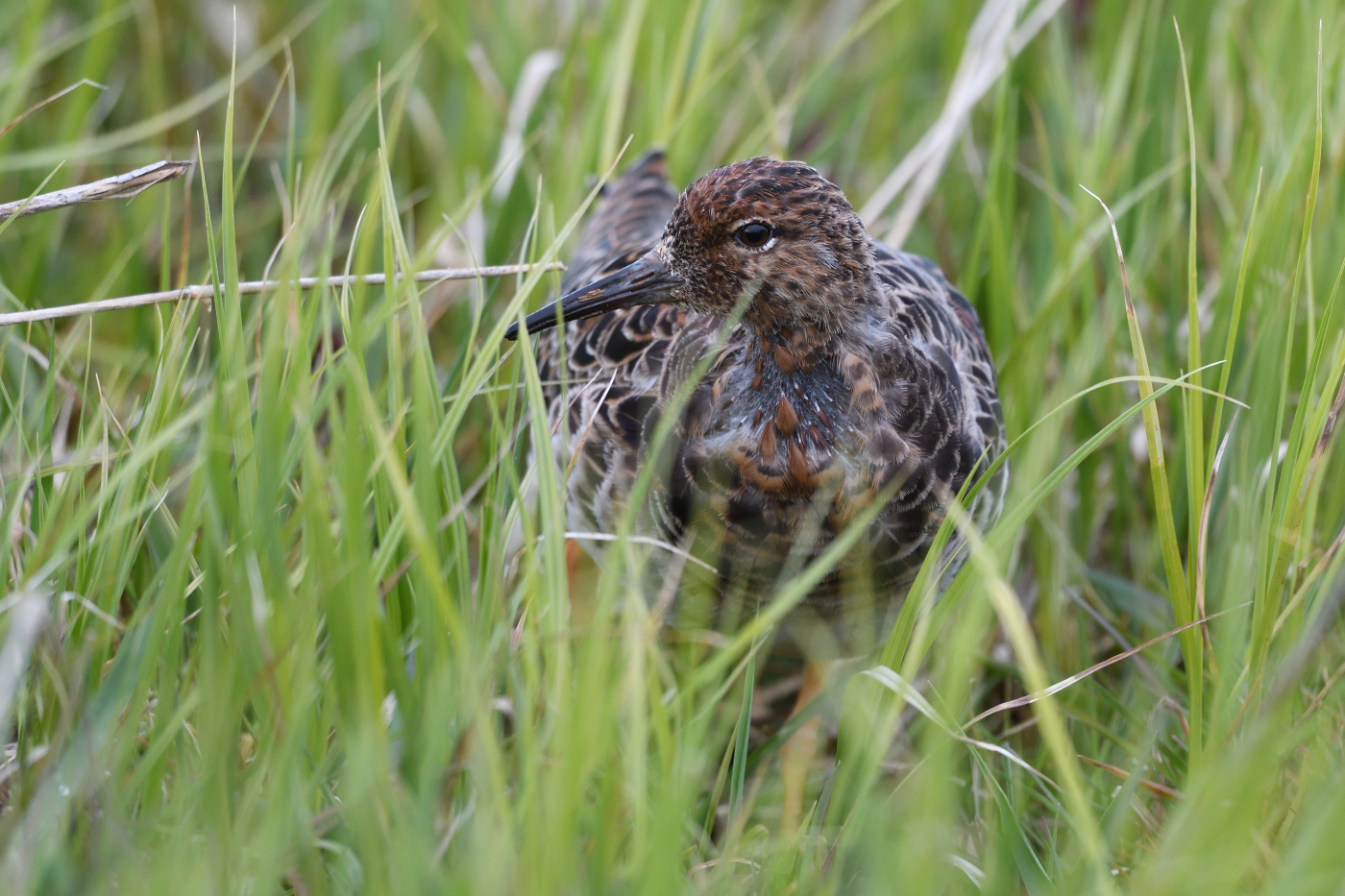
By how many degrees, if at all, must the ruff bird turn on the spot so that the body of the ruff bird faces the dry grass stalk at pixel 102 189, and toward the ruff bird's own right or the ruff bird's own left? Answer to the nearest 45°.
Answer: approximately 90° to the ruff bird's own right

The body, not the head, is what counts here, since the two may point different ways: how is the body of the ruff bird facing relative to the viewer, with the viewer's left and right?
facing the viewer

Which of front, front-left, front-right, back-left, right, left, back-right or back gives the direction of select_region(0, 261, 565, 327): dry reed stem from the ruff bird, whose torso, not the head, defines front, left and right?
right
